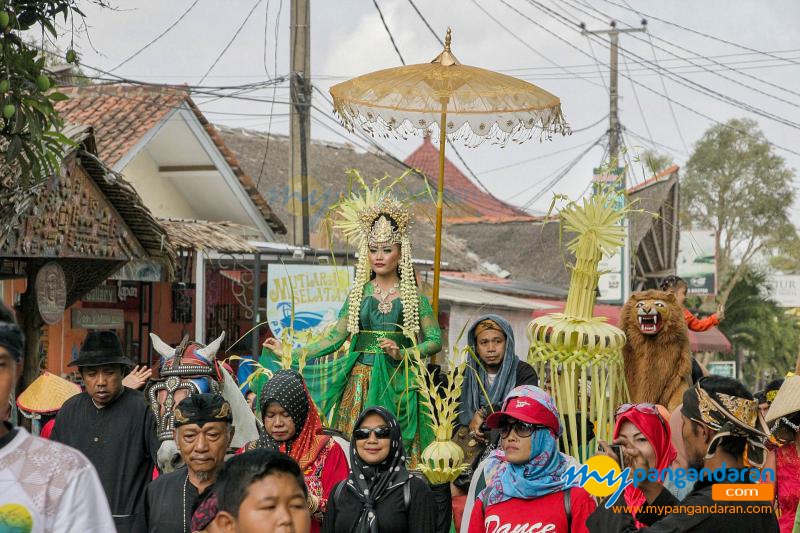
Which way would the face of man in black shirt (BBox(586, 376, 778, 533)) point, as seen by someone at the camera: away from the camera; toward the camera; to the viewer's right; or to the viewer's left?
to the viewer's left

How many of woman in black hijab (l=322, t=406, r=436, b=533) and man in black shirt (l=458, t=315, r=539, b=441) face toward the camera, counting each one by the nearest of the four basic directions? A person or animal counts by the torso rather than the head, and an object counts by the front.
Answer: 2

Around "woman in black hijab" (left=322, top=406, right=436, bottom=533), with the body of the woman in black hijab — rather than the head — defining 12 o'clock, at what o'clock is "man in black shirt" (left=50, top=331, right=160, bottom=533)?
The man in black shirt is roughly at 4 o'clock from the woman in black hijab.

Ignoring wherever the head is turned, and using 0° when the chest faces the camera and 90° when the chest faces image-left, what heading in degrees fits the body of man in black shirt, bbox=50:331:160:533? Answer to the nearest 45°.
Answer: approximately 0°

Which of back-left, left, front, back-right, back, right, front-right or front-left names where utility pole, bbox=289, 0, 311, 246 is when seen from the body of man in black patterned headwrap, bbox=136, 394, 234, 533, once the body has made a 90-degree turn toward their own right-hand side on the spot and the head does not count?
right

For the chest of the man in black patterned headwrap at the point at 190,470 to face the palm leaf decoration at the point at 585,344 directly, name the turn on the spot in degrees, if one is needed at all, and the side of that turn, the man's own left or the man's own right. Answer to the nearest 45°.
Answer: approximately 135° to the man's own left
